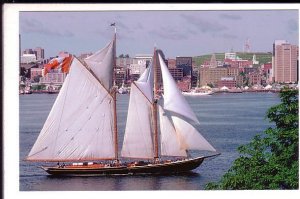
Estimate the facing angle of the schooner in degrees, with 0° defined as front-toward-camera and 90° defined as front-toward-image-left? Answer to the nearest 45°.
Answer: approximately 270°
